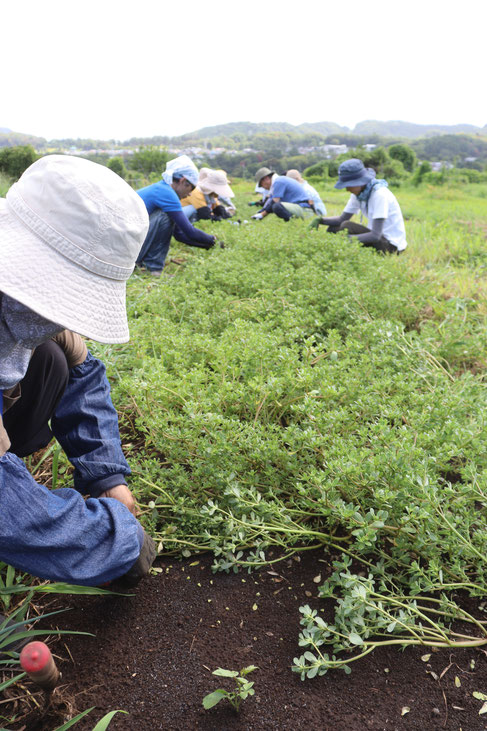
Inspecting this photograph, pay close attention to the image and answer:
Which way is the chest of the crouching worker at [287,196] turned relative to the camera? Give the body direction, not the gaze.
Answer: to the viewer's left

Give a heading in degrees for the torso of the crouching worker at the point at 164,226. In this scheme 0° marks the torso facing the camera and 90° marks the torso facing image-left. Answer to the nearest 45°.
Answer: approximately 270°

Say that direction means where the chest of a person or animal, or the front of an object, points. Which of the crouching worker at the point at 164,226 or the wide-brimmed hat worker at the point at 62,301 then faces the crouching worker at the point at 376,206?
the crouching worker at the point at 164,226

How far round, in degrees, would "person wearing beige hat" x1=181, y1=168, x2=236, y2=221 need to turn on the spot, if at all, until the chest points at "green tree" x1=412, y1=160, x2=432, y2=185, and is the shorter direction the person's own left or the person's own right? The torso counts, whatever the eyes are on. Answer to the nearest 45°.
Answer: approximately 90° to the person's own left

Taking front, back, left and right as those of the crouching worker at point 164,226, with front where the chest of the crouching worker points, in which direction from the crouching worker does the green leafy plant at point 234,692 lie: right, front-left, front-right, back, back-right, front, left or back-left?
right

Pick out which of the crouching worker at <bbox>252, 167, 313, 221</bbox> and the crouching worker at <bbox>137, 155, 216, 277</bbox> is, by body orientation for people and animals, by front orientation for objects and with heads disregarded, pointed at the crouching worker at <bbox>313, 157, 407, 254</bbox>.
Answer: the crouching worker at <bbox>137, 155, 216, 277</bbox>

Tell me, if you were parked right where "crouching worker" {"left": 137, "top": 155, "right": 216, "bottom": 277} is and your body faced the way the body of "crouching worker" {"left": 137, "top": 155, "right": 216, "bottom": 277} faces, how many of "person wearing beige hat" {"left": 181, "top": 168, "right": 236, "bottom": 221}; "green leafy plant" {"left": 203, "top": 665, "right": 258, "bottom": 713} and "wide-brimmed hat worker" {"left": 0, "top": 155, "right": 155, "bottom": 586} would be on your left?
1

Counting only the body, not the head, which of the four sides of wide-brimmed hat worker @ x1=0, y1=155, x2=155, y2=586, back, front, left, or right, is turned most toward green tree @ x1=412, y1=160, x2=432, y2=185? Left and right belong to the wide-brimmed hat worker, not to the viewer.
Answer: left

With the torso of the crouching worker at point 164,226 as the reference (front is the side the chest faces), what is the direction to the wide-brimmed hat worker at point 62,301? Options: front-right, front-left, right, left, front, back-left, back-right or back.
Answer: right

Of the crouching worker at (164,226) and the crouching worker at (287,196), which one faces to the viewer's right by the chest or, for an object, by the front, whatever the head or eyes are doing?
the crouching worker at (164,226)

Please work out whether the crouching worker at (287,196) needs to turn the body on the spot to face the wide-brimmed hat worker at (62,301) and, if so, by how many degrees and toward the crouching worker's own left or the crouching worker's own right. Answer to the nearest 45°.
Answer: approximately 90° to the crouching worker's own left

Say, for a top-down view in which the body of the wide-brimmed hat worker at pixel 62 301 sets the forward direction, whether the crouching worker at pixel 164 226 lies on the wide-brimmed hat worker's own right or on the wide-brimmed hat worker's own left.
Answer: on the wide-brimmed hat worker's own left

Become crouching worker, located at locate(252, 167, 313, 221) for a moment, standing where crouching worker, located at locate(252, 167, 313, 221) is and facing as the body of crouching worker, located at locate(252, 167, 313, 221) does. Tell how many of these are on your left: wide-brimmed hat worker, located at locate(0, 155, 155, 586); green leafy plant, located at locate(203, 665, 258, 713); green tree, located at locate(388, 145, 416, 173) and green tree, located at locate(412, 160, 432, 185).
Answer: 2

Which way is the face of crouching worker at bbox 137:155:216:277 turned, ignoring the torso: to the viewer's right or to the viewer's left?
to the viewer's right
